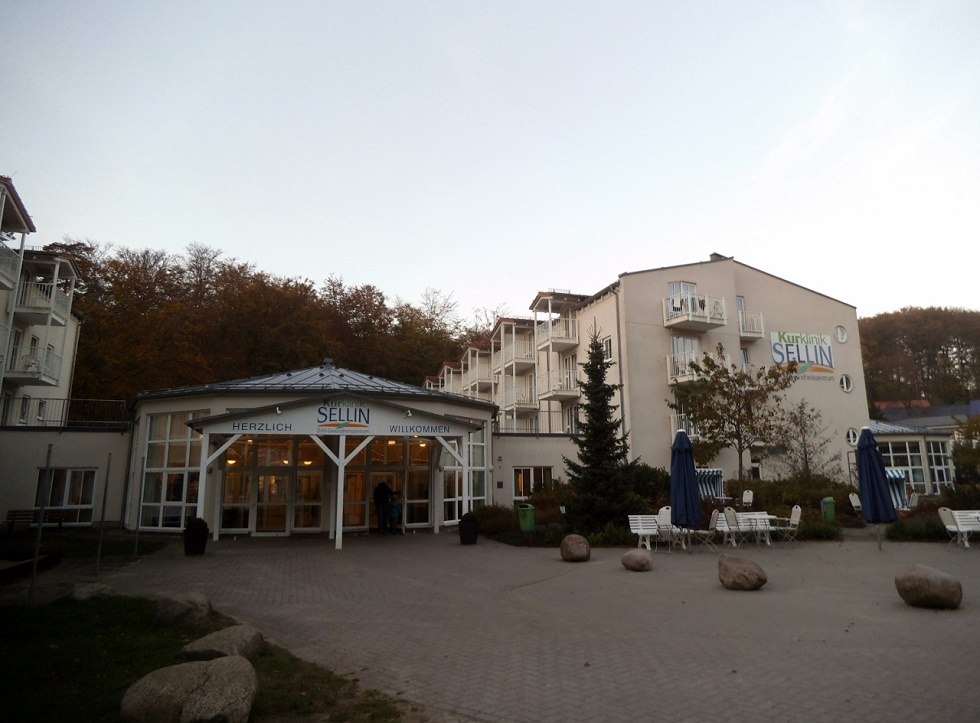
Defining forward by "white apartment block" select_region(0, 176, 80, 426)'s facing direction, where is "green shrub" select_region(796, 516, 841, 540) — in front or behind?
in front

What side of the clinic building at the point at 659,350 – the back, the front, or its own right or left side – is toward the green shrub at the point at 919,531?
front

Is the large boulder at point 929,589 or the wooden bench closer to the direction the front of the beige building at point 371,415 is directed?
the large boulder

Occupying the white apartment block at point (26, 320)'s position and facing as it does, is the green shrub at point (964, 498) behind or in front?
in front

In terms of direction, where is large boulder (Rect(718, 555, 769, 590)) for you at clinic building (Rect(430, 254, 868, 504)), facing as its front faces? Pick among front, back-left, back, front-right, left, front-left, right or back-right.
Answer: front-left

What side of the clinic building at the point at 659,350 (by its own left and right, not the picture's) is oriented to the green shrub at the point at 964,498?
left

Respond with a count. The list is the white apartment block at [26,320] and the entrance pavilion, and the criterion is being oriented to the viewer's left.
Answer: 0

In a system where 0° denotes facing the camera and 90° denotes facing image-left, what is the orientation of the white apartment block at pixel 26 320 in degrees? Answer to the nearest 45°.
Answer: approximately 315°

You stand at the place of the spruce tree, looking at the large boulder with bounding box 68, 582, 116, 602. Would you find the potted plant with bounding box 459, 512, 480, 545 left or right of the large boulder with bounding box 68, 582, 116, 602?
right

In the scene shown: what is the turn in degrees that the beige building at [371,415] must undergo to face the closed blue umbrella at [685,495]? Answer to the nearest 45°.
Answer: approximately 45° to its left

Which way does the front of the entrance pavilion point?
toward the camera

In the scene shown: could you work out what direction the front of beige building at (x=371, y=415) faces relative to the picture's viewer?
facing the viewer

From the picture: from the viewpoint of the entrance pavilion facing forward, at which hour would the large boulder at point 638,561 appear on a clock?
The large boulder is roughly at 11 o'clock from the entrance pavilion.

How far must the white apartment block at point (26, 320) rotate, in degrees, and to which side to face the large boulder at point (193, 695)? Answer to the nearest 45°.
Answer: approximately 45° to its right

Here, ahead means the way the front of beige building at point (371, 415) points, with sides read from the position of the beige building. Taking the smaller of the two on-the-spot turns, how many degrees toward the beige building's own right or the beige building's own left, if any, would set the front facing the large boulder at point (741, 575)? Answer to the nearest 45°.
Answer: approximately 45° to the beige building's own left
